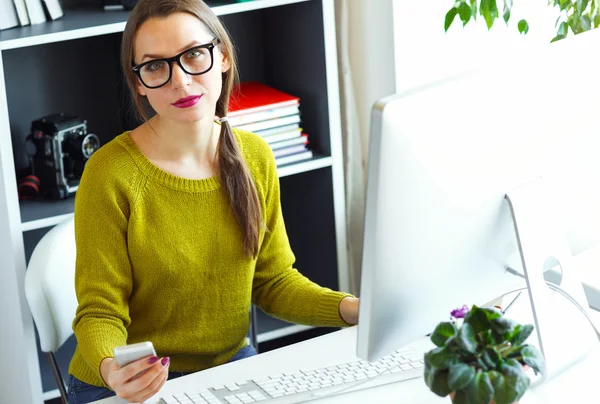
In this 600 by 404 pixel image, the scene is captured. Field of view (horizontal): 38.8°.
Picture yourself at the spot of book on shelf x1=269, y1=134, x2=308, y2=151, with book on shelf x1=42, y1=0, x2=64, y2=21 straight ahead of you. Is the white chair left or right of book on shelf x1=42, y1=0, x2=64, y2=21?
left

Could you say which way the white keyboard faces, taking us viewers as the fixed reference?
facing away from the viewer and to the left of the viewer

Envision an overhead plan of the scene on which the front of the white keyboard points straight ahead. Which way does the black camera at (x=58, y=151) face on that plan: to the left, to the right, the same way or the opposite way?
the opposite way

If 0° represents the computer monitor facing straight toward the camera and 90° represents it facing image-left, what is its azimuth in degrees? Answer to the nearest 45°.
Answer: approximately 135°

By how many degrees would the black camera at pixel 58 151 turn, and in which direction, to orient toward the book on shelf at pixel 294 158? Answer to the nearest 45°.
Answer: approximately 45° to its left

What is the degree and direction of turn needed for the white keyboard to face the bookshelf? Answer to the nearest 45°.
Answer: approximately 45° to its right

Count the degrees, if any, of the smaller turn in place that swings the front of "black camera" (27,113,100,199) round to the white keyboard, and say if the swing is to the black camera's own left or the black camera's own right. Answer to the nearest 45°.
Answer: approximately 45° to the black camera's own right

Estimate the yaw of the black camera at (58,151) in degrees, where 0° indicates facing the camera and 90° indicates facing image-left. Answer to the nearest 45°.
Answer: approximately 315°

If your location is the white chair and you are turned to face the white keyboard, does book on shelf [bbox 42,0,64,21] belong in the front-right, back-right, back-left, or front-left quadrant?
back-left

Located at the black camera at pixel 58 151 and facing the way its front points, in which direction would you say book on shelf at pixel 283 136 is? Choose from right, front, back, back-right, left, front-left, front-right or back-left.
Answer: front-left

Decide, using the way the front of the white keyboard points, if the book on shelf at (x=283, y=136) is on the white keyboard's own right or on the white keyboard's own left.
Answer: on the white keyboard's own right
